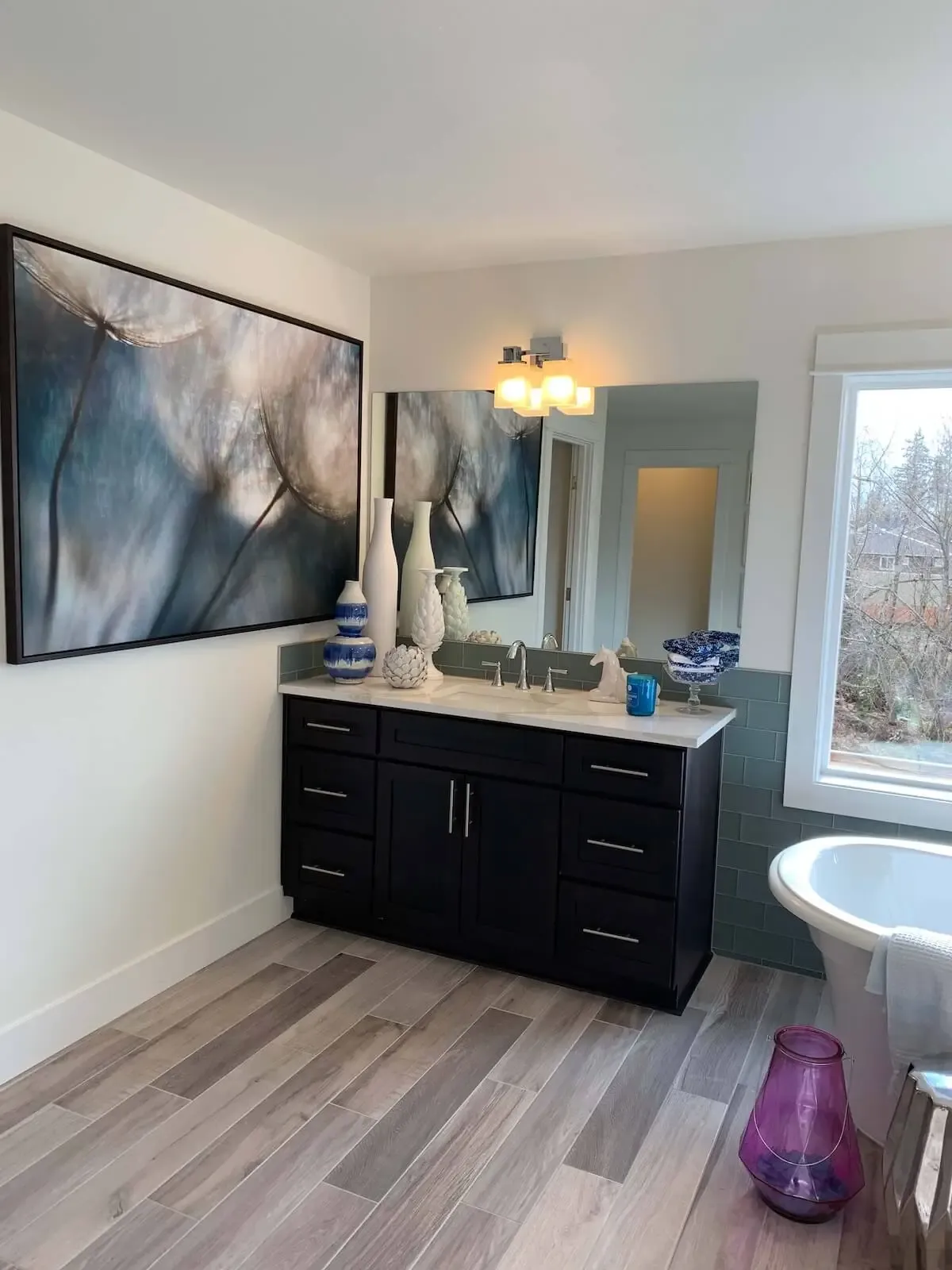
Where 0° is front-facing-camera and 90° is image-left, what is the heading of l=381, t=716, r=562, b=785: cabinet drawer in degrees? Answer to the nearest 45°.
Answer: approximately 45°

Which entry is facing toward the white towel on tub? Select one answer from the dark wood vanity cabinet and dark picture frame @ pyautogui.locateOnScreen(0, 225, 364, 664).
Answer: the dark picture frame

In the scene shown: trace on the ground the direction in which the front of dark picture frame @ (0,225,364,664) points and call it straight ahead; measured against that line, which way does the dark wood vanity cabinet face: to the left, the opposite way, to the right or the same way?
to the right

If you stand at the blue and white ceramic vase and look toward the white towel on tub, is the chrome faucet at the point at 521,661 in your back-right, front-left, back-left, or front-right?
front-left

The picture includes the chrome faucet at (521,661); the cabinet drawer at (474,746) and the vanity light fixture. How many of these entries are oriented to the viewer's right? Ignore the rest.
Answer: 0

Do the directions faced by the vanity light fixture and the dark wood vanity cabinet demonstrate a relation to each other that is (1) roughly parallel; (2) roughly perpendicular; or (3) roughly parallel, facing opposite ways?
roughly parallel

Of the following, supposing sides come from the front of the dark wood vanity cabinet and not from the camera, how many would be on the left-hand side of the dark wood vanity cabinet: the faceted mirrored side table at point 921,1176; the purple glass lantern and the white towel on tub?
3

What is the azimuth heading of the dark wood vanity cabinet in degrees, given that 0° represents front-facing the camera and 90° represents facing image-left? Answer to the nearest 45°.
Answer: approximately 45°

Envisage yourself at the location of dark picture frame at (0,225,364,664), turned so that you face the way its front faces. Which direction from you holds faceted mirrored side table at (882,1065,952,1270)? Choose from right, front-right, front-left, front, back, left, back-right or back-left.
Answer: front

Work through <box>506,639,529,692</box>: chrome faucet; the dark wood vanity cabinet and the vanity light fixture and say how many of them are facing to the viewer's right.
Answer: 0

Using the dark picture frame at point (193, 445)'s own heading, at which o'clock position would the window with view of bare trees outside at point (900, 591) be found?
The window with view of bare trees outside is roughly at 11 o'clock from the dark picture frame.

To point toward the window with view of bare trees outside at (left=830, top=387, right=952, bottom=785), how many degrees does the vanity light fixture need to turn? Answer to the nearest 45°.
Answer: approximately 135° to its left

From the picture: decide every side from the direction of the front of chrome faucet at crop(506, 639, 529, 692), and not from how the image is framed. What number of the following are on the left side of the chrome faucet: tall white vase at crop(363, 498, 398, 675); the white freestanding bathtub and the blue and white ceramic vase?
1

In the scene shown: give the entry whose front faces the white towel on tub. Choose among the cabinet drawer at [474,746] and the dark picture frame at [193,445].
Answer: the dark picture frame

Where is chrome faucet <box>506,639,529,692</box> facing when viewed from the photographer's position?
facing the viewer and to the left of the viewer

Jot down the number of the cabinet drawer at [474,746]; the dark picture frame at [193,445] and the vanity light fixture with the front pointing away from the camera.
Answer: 0
